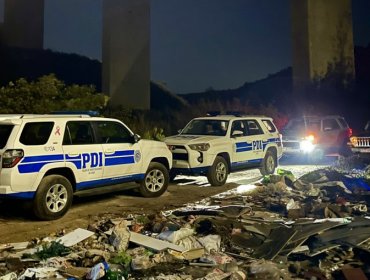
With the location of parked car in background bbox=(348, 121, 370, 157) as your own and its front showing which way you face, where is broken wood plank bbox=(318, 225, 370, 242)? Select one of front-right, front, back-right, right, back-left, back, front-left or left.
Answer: front-left

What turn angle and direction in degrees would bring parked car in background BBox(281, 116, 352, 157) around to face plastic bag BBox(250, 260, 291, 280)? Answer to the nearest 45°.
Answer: approximately 45° to its left

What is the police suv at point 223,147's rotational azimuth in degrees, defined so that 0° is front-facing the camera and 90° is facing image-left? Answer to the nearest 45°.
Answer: approximately 45°

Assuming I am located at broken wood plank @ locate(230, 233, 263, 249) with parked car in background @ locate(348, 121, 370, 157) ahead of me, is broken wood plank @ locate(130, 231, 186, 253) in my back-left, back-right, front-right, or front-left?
back-left

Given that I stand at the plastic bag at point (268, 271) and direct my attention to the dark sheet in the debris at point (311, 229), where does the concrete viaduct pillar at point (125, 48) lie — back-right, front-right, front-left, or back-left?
front-left

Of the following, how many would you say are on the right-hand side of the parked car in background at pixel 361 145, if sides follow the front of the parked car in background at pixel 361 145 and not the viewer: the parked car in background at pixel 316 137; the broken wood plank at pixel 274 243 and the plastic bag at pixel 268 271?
1

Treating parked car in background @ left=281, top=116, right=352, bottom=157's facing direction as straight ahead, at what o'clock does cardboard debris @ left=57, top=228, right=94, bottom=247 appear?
The cardboard debris is roughly at 11 o'clock from the parked car in background.

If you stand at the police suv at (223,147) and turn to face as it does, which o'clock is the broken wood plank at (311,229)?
The broken wood plank is roughly at 10 o'clock from the police suv.

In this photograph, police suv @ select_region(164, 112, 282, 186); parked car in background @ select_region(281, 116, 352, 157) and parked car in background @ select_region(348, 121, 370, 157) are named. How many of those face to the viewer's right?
0

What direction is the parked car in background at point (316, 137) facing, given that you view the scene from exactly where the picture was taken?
facing the viewer and to the left of the viewer

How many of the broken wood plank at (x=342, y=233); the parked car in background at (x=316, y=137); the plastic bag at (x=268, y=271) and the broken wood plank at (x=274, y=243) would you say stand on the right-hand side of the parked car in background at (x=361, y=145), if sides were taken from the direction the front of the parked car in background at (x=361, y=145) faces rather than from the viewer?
1

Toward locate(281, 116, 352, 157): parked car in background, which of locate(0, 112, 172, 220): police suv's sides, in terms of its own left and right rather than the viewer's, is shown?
front

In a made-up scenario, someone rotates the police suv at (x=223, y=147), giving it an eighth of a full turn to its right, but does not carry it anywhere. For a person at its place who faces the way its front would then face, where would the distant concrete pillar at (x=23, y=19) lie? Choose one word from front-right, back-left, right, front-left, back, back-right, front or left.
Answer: front-right
